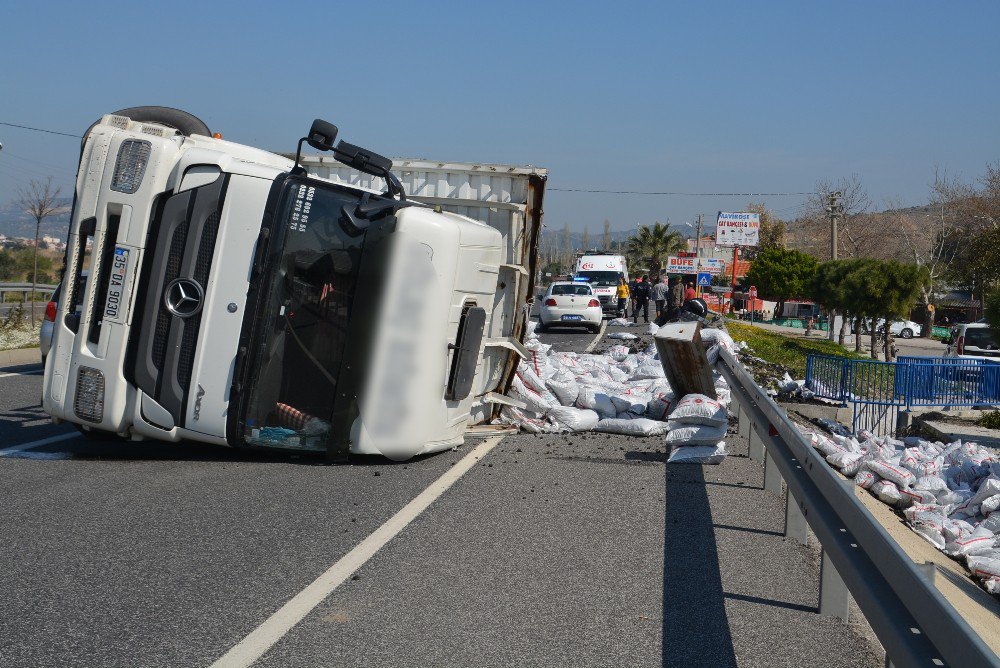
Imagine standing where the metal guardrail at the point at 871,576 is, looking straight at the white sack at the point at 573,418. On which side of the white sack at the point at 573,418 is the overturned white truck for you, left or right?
left

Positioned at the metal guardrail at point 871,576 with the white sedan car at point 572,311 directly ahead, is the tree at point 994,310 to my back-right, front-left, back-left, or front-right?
front-right

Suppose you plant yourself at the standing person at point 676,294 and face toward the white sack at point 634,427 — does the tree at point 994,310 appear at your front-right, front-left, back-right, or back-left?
front-left

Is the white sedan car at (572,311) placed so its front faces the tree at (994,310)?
no
